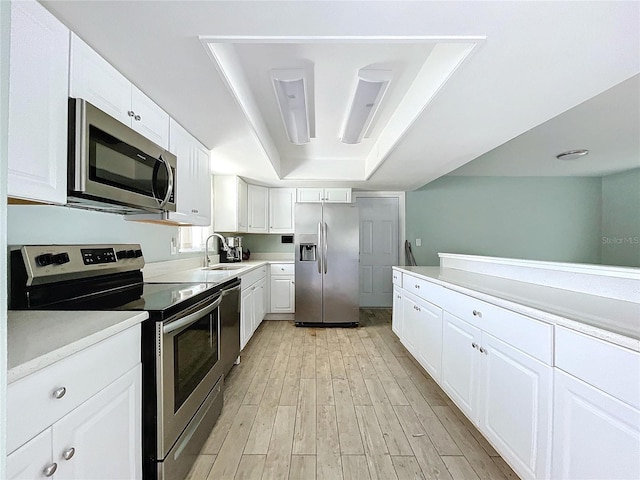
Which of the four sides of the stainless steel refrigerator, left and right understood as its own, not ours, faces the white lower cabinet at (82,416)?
front

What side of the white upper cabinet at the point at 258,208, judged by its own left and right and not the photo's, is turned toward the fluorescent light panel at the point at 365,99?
front

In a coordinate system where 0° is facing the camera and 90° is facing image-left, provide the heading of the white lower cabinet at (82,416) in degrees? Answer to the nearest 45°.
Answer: approximately 315°

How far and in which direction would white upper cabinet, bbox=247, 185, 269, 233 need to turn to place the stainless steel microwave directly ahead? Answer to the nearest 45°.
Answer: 0° — it already faces it

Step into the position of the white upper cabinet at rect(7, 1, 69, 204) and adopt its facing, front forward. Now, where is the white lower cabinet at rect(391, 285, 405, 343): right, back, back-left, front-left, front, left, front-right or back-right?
front-left

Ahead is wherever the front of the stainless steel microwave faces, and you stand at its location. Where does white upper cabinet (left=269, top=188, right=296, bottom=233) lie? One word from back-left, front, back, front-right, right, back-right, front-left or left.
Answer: left

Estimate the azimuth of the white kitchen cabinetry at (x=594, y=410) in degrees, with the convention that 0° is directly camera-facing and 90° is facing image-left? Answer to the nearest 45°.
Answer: approximately 45°

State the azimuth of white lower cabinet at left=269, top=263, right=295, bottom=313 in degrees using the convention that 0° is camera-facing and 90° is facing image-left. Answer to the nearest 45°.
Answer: approximately 0°
